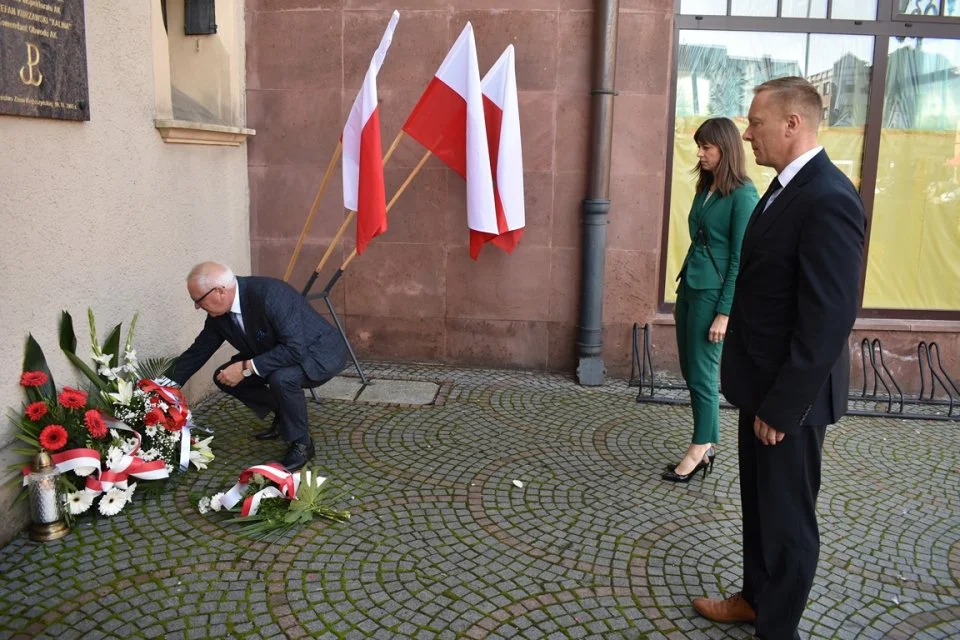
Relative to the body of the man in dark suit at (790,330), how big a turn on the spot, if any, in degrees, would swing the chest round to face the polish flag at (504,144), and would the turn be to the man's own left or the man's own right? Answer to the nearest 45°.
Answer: approximately 45° to the man's own right

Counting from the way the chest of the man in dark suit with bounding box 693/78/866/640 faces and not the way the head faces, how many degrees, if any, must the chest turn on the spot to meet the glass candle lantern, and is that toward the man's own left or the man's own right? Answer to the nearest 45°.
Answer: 0° — they already face it

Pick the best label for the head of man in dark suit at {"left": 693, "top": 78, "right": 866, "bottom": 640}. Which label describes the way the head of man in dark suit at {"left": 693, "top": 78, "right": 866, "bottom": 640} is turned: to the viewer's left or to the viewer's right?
to the viewer's left

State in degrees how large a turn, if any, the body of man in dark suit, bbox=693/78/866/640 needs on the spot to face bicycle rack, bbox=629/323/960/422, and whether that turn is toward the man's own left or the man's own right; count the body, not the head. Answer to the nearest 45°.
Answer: approximately 90° to the man's own right

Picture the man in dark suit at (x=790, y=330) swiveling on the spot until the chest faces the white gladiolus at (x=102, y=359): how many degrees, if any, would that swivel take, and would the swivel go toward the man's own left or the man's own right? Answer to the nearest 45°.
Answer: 0° — they already face it

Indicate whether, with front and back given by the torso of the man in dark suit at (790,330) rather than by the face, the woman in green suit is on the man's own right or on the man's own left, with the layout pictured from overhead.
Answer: on the man's own right

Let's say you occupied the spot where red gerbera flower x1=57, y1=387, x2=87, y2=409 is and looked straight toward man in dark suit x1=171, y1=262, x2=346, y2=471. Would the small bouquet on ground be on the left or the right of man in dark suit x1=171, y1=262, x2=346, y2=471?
right

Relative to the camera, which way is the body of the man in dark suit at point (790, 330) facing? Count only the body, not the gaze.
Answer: to the viewer's left

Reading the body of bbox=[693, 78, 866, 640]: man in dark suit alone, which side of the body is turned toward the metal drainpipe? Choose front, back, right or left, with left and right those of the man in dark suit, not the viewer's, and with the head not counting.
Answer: right
